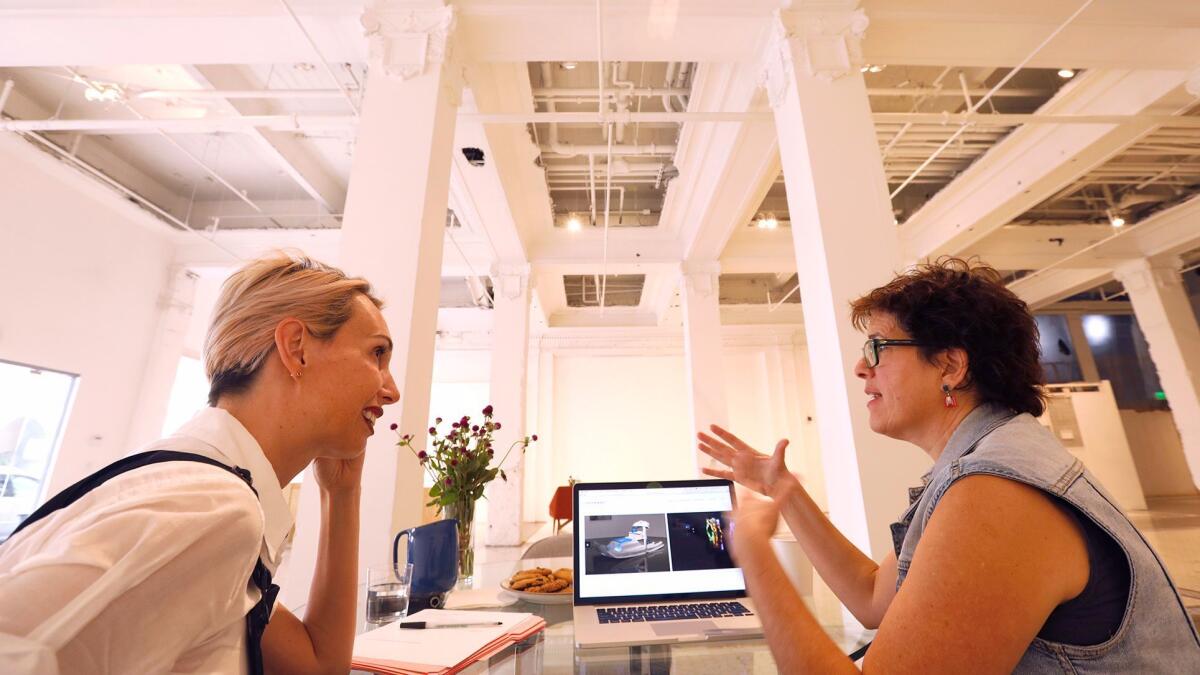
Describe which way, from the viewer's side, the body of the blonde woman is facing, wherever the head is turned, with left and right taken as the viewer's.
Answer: facing to the right of the viewer

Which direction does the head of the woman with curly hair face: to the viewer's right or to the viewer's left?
to the viewer's left

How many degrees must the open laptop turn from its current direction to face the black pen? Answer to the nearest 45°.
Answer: approximately 45° to its right

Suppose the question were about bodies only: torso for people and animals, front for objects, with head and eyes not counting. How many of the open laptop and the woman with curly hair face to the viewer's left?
1

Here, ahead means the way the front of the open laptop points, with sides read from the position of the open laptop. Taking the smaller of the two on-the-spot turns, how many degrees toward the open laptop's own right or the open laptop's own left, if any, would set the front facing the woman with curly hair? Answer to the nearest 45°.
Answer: approximately 45° to the open laptop's own left

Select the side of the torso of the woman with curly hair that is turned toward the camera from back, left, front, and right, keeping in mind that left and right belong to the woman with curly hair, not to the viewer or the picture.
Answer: left

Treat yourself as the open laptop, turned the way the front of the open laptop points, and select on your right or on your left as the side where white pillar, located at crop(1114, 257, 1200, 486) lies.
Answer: on your left

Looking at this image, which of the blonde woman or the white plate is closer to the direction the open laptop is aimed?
the blonde woman

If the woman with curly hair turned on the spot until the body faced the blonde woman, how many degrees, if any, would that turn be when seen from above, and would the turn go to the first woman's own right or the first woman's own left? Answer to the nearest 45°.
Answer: approximately 45° to the first woman's own left
